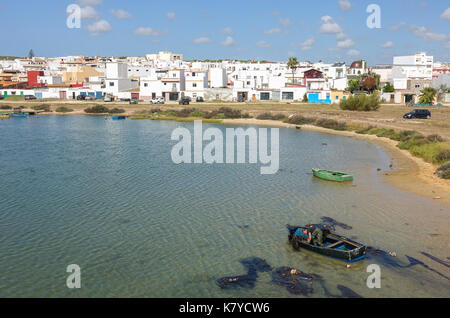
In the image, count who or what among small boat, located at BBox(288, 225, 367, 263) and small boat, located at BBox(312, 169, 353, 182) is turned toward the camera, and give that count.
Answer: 0

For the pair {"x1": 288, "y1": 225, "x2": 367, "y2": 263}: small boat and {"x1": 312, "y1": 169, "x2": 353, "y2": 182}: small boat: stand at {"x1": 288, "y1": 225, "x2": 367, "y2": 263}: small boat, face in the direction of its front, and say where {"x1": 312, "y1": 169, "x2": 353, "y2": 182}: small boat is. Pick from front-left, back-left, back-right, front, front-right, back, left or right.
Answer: front-right

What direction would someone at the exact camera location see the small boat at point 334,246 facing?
facing away from the viewer and to the left of the viewer

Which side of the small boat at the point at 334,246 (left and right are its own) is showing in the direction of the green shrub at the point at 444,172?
right

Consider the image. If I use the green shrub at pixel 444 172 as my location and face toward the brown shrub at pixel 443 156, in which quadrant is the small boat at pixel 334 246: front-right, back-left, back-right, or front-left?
back-left
